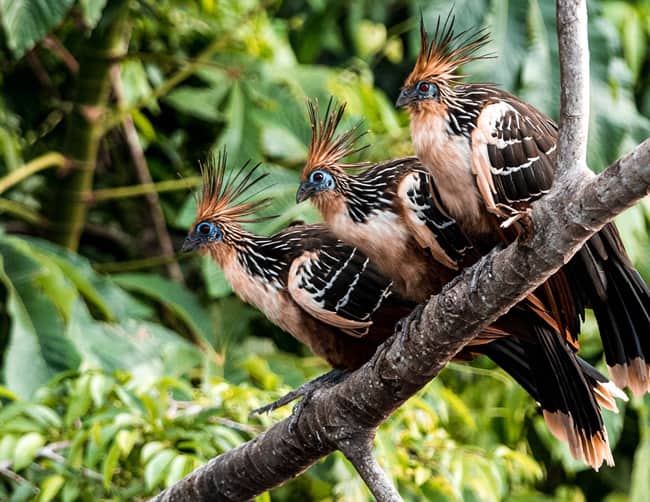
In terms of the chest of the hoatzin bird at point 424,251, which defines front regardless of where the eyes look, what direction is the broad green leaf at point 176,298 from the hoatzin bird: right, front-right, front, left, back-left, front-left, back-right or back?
front-right

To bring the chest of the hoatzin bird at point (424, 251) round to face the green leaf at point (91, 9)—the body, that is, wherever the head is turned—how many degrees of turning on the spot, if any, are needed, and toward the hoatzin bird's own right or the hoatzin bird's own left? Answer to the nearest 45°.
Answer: approximately 45° to the hoatzin bird's own right

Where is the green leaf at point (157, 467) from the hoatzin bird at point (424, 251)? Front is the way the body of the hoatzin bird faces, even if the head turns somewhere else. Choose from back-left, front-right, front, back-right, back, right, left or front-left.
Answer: front

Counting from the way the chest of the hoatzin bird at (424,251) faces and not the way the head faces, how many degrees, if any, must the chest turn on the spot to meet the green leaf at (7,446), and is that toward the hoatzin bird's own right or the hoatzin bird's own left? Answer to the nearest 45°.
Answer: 0° — it already faces it

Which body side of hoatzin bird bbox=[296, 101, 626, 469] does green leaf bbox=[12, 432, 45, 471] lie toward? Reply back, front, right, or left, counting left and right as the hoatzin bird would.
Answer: front

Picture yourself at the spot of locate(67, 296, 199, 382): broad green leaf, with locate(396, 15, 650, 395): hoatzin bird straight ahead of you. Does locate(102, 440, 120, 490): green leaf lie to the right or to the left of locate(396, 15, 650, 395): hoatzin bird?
right

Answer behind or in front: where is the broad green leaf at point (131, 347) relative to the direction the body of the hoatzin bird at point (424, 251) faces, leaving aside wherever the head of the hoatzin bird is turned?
in front

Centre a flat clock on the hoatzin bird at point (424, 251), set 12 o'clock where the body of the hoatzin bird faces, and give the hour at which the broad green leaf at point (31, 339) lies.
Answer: The broad green leaf is roughly at 1 o'clock from the hoatzin bird.

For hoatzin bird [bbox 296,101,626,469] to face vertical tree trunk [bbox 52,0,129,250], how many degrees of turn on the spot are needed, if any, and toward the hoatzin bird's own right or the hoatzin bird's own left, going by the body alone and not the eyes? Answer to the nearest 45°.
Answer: approximately 45° to the hoatzin bird's own right

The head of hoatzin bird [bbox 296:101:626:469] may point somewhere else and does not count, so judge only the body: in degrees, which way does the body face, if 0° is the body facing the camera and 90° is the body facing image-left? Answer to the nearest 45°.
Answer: approximately 90°

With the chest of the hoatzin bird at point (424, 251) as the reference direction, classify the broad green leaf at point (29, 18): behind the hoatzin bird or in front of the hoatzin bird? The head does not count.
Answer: in front

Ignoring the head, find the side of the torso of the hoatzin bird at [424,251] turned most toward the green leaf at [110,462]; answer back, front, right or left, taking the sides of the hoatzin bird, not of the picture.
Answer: front
